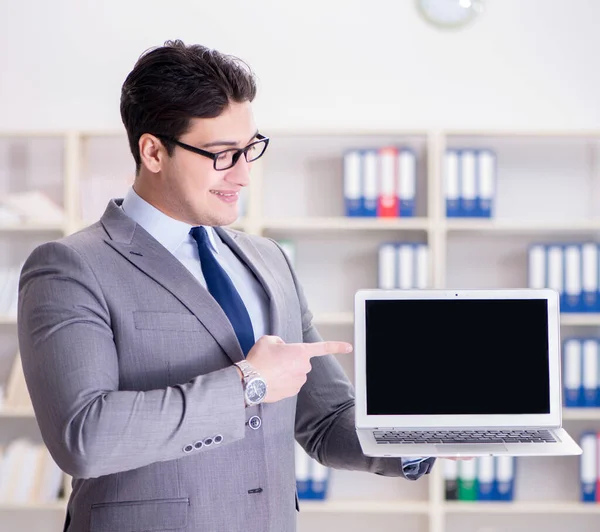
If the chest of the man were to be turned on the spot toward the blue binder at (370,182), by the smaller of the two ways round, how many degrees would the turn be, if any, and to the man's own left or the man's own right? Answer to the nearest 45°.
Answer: approximately 135° to the man's own left

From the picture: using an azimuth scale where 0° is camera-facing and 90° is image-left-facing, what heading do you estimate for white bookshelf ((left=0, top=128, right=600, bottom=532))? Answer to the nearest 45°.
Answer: approximately 0°

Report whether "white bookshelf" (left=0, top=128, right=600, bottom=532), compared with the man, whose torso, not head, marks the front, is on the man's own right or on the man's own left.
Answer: on the man's own left

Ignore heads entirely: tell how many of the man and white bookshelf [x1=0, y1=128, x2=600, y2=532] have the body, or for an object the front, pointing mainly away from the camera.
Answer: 0

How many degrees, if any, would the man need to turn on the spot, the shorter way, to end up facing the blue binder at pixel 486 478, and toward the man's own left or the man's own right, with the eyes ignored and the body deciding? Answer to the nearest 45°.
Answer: approximately 90° to the man's own left

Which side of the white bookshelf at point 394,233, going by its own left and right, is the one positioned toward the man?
front
